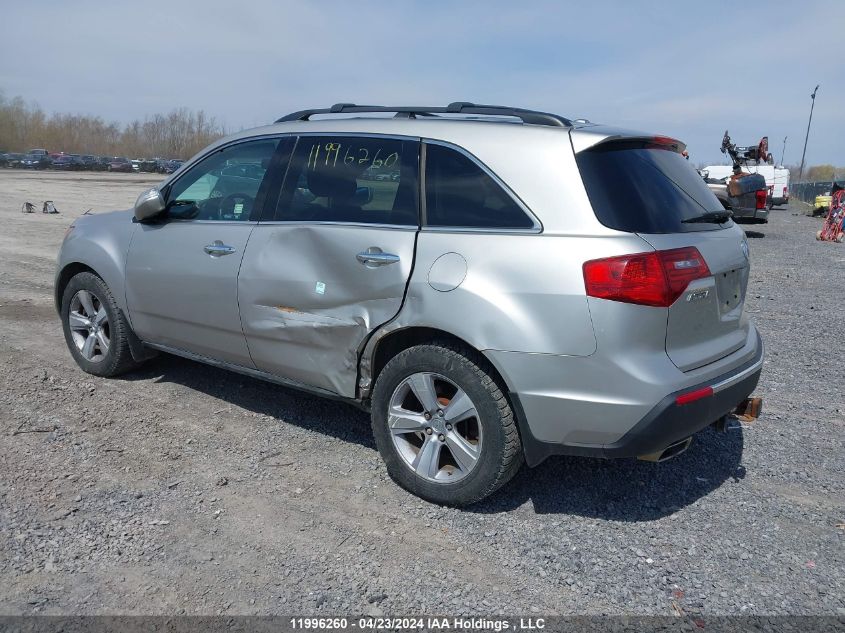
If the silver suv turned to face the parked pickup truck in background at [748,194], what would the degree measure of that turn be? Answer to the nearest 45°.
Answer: approximately 90° to its right

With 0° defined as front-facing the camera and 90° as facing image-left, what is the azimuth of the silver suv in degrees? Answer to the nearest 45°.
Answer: approximately 135°

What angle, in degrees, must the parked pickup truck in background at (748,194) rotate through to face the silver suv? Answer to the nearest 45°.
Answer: approximately 135° to its left

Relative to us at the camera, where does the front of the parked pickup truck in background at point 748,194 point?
facing away from the viewer and to the left of the viewer
